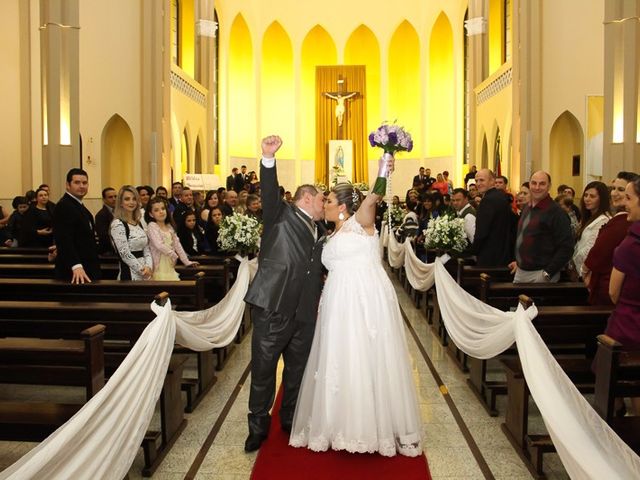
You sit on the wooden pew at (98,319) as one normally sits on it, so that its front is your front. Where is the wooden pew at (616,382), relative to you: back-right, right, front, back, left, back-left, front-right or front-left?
back-right

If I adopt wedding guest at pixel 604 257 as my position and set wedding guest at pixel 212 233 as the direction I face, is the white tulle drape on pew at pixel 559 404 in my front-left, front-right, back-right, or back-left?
back-left

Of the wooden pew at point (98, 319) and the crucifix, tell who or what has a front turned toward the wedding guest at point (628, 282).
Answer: the crucifix

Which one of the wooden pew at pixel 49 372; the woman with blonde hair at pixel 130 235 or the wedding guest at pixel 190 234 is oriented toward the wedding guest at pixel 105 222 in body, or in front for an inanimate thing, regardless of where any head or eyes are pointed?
the wooden pew

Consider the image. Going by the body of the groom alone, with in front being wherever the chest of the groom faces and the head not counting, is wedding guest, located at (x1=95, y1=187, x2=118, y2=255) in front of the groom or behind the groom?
behind

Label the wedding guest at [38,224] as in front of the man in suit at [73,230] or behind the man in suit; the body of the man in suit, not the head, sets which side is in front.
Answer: behind

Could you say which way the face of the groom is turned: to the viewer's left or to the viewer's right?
to the viewer's right

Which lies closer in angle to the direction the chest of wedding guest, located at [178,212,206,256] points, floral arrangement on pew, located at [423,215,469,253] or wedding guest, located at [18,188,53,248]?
the floral arrangement on pew

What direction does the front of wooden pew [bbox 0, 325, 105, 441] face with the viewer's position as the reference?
facing away from the viewer
